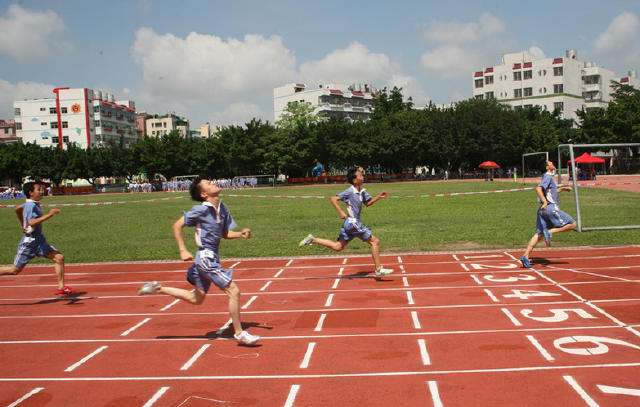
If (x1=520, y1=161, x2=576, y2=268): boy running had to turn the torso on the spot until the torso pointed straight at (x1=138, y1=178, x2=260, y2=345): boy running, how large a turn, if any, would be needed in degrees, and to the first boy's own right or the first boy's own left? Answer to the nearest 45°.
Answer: approximately 135° to the first boy's own right

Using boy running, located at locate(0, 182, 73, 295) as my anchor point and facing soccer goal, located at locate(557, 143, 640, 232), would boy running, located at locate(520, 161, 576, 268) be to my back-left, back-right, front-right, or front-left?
front-right

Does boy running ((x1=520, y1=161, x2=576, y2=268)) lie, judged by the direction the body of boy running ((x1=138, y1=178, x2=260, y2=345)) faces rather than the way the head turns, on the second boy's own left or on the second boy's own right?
on the second boy's own left

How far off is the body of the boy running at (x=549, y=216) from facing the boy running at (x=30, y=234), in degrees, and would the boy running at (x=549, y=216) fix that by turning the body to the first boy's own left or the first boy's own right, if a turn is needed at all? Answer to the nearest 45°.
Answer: approximately 135° to the first boy's own right

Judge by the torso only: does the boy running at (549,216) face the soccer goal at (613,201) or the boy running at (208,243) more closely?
the soccer goal

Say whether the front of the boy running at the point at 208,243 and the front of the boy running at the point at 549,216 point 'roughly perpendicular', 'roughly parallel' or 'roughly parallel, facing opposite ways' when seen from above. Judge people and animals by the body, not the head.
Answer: roughly parallel

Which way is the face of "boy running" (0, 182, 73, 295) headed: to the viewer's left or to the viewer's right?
to the viewer's right

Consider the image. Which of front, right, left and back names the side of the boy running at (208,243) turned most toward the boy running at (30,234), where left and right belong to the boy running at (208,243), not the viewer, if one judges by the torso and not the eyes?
back

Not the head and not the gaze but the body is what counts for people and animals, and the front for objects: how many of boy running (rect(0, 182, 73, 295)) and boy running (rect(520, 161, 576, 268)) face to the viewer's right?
2

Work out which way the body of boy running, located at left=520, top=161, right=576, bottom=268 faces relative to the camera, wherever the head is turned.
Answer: to the viewer's right

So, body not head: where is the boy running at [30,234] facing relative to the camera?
to the viewer's right

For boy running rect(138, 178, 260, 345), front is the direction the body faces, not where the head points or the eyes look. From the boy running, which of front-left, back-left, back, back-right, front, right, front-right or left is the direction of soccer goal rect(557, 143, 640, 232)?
left

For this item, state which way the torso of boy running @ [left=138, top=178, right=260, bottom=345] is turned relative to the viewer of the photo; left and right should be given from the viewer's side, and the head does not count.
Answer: facing the viewer and to the right of the viewer

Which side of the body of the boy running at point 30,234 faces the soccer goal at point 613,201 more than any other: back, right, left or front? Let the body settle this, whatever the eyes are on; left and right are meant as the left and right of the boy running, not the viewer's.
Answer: front

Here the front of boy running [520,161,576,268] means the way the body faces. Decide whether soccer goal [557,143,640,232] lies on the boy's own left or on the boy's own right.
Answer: on the boy's own left
